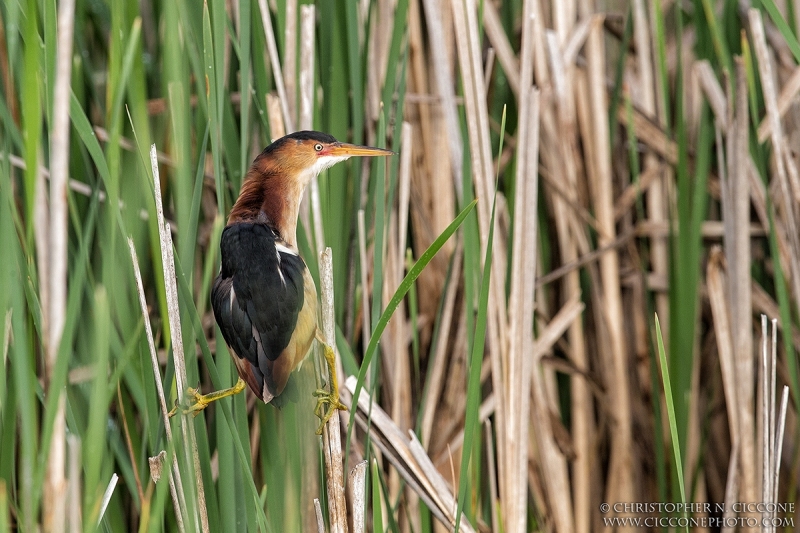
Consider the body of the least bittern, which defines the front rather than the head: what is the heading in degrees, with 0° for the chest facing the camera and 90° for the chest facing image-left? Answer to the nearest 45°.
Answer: approximately 225°

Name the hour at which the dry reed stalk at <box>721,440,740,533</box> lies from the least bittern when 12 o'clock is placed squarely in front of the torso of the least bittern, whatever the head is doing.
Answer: The dry reed stalk is roughly at 1 o'clock from the least bittern.

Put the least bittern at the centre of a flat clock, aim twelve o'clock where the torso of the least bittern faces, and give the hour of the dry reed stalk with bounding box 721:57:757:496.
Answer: The dry reed stalk is roughly at 1 o'clock from the least bittern.

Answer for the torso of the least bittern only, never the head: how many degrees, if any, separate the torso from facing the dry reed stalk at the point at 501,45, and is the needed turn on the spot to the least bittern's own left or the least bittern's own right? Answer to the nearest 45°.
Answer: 0° — it already faces it

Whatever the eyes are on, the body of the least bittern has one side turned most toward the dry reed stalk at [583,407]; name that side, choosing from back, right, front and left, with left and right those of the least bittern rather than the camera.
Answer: front
